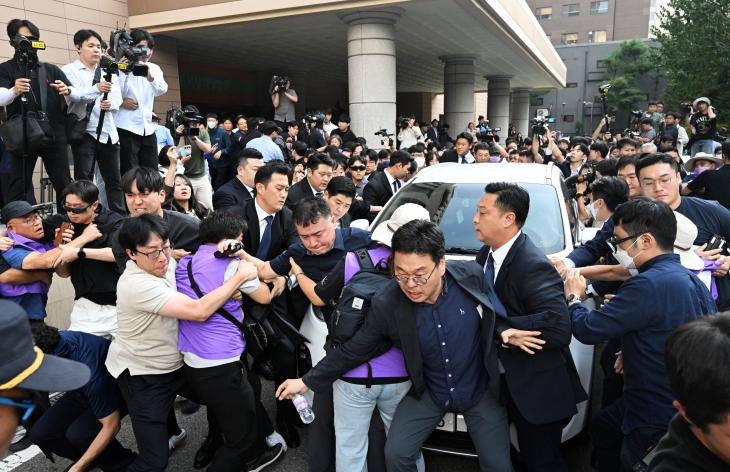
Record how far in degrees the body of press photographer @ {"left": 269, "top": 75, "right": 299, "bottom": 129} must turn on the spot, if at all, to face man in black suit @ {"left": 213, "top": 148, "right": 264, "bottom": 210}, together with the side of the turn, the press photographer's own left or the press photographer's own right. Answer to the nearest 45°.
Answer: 0° — they already face them

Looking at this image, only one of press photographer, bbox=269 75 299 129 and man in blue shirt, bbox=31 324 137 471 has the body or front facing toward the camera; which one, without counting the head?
the press photographer

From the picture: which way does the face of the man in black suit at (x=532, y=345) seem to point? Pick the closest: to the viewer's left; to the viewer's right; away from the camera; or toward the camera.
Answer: to the viewer's left

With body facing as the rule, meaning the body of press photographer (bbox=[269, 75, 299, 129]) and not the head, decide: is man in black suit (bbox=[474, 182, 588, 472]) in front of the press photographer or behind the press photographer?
in front

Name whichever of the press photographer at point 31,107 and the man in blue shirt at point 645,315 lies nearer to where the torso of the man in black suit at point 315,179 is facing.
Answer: the man in blue shirt

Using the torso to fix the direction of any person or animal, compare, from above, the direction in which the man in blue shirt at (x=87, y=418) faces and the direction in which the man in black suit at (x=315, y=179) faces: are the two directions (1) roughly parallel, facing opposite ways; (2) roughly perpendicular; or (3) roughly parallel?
roughly perpendicular

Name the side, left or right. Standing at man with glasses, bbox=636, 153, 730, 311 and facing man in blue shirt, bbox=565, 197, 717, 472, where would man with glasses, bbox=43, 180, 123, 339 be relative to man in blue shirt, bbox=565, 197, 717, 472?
right

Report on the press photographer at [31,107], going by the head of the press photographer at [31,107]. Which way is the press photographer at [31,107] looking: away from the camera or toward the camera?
toward the camera

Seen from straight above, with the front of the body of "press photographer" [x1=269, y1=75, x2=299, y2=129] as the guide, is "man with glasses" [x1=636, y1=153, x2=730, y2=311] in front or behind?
in front

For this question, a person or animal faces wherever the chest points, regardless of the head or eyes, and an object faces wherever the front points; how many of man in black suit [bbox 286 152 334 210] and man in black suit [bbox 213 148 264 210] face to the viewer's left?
0

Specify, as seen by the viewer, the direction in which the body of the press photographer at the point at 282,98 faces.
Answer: toward the camera

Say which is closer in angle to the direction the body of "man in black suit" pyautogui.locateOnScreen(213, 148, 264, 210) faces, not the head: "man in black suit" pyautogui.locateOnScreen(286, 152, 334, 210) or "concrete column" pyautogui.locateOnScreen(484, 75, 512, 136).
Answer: the man in black suit

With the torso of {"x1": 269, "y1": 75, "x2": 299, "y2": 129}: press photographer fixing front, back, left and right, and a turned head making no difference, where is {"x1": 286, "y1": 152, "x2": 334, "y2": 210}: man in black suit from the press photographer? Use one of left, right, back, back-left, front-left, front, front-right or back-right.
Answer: front

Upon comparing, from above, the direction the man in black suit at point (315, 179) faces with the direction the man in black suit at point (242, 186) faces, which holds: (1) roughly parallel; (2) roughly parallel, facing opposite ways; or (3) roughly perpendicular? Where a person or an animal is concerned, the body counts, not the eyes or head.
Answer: roughly parallel

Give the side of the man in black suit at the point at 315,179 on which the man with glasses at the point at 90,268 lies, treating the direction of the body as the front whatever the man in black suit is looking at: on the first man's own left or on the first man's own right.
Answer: on the first man's own right

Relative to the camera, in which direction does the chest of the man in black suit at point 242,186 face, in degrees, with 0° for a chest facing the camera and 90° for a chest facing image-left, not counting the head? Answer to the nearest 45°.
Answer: approximately 315°
